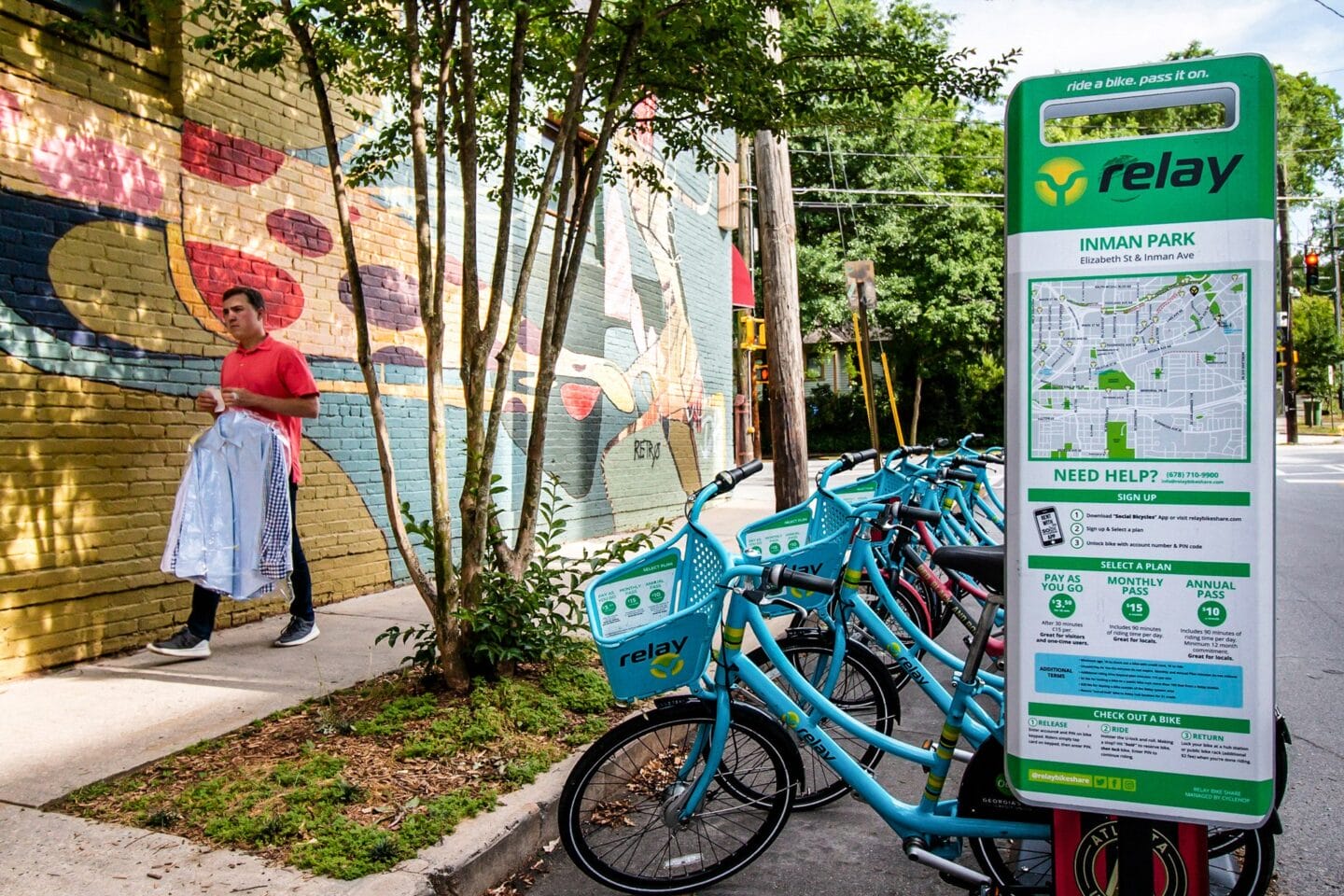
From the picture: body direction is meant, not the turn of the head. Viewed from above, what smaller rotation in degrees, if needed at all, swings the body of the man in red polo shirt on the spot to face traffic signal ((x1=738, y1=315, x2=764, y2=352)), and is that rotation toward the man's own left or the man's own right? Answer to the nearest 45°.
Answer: approximately 180°

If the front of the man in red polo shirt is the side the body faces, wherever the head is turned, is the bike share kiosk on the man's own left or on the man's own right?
on the man's own left

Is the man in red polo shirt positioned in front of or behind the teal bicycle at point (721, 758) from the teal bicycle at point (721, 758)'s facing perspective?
in front

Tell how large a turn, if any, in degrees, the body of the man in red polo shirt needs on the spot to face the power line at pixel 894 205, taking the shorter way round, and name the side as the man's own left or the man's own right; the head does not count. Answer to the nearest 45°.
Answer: approximately 180°

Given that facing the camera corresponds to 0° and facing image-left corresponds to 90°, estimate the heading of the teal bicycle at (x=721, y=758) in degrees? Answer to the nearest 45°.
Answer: approximately 90°

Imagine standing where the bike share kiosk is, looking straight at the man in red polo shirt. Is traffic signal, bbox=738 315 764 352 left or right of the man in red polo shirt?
right

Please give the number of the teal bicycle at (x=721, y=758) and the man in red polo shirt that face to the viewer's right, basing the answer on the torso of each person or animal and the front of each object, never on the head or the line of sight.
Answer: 0

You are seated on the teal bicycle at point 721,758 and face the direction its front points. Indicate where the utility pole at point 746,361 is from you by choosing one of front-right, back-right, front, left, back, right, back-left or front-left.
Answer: right

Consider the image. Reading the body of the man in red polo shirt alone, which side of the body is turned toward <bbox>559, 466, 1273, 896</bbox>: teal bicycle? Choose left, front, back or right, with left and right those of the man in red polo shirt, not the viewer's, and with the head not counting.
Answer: left

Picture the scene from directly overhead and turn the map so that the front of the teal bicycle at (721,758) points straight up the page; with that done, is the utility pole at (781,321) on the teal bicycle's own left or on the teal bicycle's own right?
on the teal bicycle's own right

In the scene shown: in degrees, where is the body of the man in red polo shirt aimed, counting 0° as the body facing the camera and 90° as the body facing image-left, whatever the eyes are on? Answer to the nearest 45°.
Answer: approximately 45°

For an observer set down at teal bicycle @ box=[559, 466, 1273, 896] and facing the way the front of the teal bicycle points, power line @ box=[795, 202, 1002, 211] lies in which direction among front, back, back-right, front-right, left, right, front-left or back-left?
right

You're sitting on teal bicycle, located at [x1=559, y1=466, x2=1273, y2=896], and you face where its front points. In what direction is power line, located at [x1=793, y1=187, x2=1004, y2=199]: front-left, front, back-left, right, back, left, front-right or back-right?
right

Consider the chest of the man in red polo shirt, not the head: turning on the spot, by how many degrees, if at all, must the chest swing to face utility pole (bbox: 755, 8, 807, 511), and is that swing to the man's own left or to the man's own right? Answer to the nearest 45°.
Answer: approximately 135° to the man's own left
